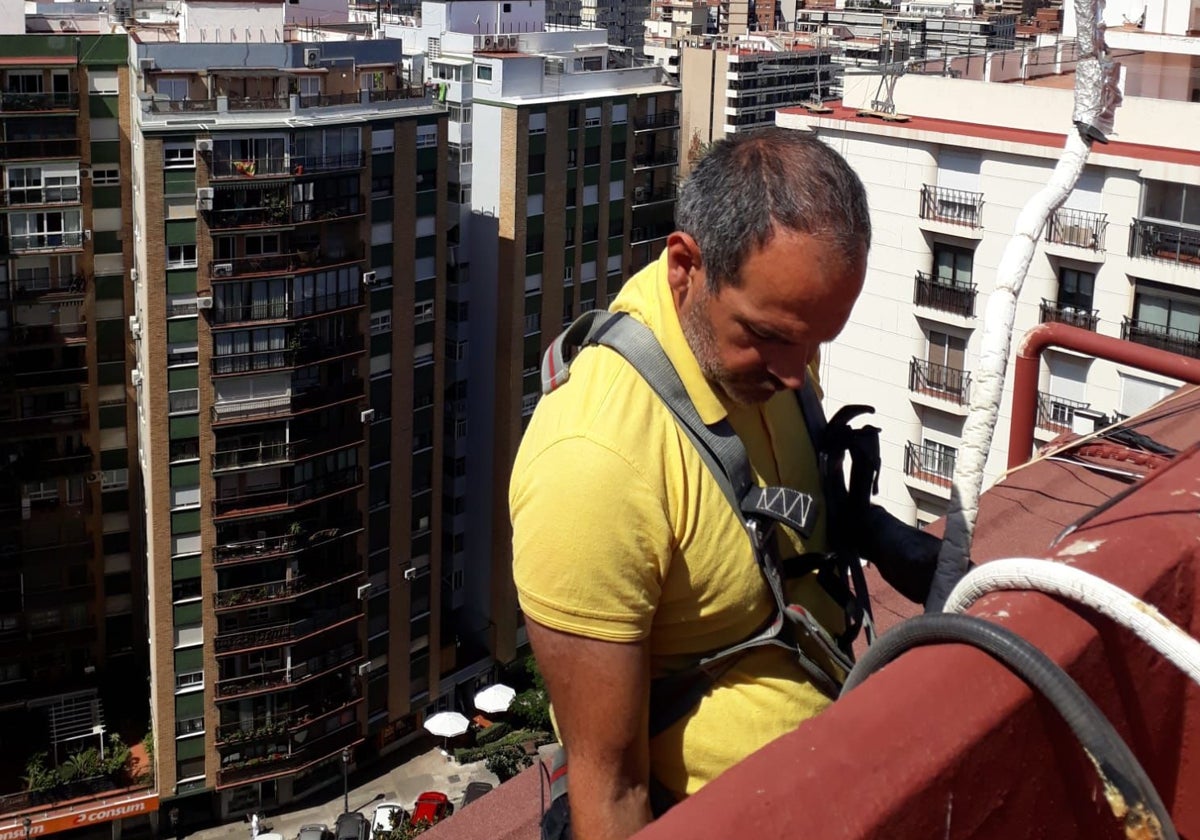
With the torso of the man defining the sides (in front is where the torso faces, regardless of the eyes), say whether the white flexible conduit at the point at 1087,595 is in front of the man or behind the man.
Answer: in front

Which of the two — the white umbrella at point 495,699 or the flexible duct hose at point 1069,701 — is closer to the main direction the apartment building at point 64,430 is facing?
the flexible duct hose

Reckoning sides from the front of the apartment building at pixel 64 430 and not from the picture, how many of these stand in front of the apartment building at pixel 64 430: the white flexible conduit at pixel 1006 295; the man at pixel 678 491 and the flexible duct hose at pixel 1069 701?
3

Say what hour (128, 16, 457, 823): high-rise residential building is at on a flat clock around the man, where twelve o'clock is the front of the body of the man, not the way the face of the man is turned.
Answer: The high-rise residential building is roughly at 7 o'clock from the man.

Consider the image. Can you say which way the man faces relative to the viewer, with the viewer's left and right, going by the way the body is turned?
facing the viewer and to the right of the viewer

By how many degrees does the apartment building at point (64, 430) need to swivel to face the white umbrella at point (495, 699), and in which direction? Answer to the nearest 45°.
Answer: approximately 45° to its left

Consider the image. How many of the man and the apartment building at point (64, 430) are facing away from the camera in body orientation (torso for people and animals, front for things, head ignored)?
0

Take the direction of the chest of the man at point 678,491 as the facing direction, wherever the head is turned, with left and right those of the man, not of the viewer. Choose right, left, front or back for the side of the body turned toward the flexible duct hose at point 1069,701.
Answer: front

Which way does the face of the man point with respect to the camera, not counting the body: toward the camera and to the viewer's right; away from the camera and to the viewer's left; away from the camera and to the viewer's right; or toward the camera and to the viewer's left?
toward the camera and to the viewer's right

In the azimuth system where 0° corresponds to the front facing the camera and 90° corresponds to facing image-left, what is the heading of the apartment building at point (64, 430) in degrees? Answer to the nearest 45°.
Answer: approximately 0°

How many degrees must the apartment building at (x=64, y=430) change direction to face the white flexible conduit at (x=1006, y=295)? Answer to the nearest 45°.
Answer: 0° — it already faces it

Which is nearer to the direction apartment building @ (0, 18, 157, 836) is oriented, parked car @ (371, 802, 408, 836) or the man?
the man

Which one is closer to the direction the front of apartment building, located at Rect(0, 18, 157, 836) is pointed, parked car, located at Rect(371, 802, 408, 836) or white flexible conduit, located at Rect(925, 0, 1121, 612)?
the white flexible conduit

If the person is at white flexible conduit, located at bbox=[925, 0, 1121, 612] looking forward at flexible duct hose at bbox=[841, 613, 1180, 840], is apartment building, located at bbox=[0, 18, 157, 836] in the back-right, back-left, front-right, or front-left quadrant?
back-right

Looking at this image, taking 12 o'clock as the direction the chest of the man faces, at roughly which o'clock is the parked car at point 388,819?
The parked car is roughly at 7 o'clock from the man.
